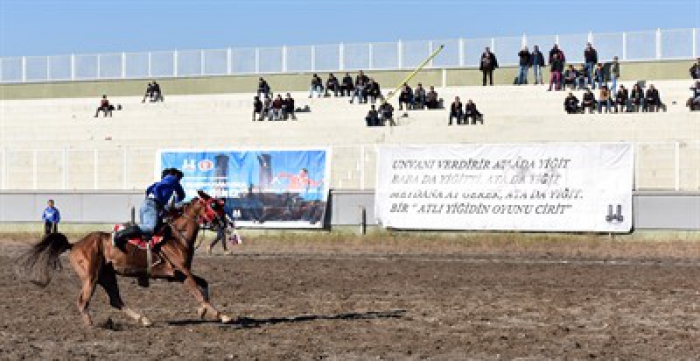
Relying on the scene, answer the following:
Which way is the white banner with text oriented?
toward the camera

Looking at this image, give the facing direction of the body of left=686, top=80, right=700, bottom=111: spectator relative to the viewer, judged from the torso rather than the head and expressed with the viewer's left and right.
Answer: facing the viewer and to the left of the viewer

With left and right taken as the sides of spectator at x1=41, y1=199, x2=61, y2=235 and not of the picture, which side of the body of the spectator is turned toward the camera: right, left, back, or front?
front

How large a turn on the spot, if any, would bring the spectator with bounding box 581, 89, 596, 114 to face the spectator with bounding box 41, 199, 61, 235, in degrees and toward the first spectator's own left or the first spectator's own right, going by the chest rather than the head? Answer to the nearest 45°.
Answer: approximately 45° to the first spectator's own right

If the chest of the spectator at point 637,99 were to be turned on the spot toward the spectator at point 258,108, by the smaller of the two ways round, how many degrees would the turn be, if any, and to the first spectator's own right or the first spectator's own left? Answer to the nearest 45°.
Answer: approximately 90° to the first spectator's own right

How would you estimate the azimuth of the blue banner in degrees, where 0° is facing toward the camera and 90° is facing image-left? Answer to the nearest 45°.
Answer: approximately 0°

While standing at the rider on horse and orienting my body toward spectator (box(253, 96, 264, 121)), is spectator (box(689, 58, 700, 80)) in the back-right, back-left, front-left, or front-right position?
front-right

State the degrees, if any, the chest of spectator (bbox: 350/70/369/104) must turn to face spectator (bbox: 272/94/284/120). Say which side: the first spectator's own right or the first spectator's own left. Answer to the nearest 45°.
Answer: approximately 45° to the first spectator's own right

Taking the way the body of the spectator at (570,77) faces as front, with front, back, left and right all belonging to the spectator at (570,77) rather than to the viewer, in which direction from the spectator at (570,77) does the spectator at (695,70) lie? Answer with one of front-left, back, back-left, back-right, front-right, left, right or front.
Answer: left

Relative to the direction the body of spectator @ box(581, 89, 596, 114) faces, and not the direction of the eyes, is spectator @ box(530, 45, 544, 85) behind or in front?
behind

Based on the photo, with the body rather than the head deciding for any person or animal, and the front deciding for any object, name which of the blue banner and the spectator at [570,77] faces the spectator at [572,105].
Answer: the spectator at [570,77]

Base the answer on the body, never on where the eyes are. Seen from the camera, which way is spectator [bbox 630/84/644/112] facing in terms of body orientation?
toward the camera

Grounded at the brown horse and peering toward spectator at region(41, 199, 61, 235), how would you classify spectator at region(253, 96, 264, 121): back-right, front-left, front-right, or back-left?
front-right

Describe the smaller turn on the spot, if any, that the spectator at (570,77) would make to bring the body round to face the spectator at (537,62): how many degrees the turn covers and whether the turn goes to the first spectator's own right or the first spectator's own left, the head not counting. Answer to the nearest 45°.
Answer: approximately 135° to the first spectator's own right
